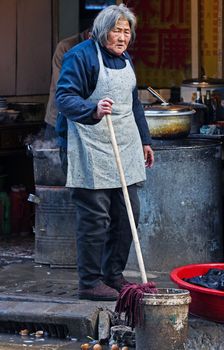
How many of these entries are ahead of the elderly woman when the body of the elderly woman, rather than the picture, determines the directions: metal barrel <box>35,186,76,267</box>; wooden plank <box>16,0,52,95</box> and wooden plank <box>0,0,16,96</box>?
0

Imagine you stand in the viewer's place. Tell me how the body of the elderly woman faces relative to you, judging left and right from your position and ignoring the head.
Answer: facing the viewer and to the right of the viewer

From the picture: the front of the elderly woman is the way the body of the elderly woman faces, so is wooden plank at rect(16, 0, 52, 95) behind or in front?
behind

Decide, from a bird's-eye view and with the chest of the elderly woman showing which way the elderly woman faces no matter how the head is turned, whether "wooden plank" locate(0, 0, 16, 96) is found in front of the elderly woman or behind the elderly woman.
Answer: behind

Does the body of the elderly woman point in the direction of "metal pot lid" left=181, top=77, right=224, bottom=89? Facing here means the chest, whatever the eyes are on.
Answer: no

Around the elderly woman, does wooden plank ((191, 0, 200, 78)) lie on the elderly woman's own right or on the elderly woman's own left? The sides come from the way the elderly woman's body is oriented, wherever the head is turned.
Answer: on the elderly woman's own left

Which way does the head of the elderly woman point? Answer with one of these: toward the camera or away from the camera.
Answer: toward the camera

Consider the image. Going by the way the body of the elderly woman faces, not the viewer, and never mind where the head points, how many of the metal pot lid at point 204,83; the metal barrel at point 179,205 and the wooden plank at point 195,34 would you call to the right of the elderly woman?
0

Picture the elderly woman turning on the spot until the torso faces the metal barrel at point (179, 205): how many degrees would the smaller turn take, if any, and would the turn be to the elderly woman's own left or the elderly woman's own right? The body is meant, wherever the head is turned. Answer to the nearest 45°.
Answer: approximately 90° to the elderly woman's own left
